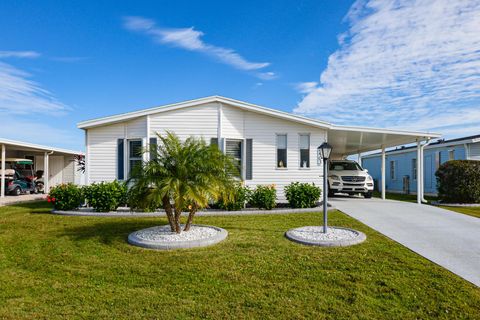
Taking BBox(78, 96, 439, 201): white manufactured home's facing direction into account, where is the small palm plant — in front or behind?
in front

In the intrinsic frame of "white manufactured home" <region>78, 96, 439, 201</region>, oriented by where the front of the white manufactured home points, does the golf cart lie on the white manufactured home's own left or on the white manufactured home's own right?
on the white manufactured home's own right

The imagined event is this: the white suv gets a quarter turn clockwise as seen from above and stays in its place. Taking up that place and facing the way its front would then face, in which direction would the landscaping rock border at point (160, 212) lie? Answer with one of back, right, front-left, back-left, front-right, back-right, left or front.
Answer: front

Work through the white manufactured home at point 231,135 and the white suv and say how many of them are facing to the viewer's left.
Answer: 0

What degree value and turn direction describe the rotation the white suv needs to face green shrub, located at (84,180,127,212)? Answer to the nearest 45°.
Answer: approximately 90° to its right

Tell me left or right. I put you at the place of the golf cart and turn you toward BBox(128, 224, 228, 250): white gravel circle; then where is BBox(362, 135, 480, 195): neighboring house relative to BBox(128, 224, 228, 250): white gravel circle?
left

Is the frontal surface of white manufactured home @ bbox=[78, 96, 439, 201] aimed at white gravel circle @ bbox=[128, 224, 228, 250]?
yes

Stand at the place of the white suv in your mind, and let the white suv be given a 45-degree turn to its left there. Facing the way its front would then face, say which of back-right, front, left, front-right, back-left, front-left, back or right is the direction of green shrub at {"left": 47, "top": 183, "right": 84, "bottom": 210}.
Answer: back-right

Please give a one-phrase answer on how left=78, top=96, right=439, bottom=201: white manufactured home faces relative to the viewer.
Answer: facing the viewer

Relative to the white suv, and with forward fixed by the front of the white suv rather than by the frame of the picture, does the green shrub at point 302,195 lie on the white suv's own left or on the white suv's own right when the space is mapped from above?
on the white suv's own right
